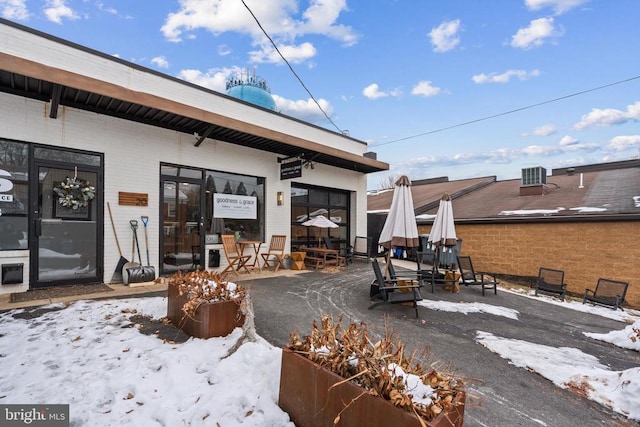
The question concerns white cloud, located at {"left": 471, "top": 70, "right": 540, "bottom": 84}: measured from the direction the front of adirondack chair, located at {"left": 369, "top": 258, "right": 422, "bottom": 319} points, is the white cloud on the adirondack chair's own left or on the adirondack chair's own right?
on the adirondack chair's own left

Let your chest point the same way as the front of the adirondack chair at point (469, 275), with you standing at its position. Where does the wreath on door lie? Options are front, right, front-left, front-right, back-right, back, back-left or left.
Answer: right

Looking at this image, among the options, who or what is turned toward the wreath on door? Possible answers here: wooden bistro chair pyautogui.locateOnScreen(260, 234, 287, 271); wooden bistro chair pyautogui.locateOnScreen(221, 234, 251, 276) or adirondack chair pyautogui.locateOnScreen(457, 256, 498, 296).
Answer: wooden bistro chair pyautogui.locateOnScreen(260, 234, 287, 271)

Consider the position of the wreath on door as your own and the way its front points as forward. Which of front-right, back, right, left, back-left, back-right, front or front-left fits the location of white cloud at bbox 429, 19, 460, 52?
left

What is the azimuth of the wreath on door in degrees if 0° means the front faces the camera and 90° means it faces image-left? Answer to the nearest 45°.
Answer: approximately 0°

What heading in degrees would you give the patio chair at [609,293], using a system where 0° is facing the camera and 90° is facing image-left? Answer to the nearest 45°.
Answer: approximately 45°

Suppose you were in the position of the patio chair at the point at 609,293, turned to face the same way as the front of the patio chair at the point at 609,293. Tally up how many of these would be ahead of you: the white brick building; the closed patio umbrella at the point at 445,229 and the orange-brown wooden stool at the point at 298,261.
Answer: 3

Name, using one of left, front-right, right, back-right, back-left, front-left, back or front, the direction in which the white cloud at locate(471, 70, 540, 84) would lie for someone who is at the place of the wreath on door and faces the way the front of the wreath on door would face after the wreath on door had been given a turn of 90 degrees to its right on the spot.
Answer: back
